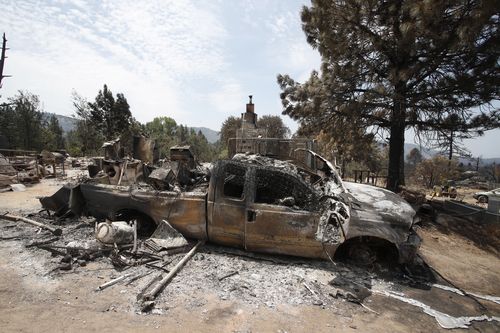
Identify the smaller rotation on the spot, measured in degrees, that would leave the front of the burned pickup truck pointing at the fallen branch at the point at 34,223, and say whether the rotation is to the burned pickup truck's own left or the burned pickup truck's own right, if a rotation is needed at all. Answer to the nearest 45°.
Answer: approximately 180°

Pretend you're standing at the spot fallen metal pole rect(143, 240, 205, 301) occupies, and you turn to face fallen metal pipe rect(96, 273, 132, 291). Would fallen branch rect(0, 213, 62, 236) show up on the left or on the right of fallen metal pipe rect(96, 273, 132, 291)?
right

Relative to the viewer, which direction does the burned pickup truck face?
to the viewer's right

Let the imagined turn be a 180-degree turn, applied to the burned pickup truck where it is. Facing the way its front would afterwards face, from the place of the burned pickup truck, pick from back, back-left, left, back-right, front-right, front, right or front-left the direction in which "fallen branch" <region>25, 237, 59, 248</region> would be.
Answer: front
